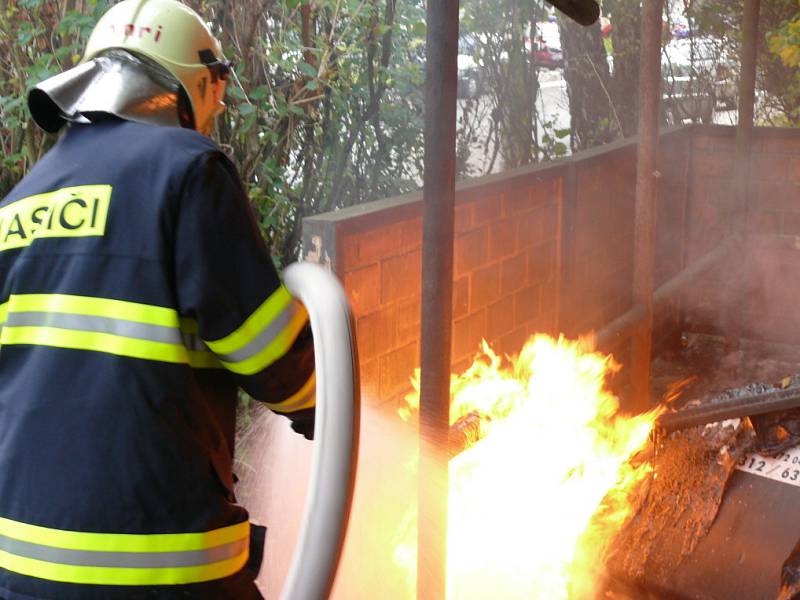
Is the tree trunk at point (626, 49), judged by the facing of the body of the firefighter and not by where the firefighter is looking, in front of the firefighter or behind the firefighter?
in front

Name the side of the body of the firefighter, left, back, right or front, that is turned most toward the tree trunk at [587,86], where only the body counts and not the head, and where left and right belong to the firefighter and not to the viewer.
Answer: front

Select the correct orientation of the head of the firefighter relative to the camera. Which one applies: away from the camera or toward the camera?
away from the camera

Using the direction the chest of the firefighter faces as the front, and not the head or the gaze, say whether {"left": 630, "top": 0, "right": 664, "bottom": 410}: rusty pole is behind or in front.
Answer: in front

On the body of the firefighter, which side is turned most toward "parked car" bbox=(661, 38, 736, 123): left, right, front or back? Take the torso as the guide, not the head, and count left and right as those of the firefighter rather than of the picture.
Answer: front

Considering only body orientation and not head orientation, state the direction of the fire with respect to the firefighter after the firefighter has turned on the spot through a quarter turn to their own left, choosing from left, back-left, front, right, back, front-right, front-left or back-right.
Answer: right

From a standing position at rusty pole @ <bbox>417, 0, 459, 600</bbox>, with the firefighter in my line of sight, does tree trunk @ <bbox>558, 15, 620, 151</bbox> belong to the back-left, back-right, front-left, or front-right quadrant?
back-right

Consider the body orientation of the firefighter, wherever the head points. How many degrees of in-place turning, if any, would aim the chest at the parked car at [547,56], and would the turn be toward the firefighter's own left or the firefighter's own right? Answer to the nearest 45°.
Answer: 0° — they already face it

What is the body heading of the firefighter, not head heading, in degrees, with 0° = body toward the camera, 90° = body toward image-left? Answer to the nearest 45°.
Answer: approximately 225°
